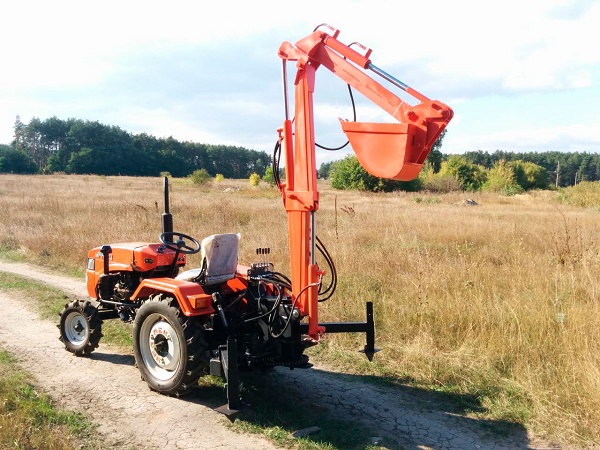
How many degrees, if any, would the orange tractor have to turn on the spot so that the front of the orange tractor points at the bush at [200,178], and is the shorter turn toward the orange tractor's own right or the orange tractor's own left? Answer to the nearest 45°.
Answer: approximately 45° to the orange tractor's own right

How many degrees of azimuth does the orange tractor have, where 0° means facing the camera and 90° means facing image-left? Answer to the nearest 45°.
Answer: approximately 135°
